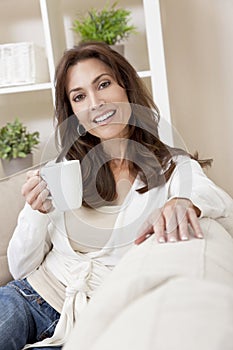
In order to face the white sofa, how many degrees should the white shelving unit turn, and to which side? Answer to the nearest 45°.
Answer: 0° — it already faces it

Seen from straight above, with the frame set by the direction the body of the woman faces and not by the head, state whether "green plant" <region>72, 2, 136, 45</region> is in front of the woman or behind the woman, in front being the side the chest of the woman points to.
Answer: behind

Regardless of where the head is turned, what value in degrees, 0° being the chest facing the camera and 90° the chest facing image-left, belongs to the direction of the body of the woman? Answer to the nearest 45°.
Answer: approximately 0°

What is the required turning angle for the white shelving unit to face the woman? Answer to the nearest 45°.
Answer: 0° — it already faces them

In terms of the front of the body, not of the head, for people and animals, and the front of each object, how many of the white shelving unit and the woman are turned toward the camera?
2

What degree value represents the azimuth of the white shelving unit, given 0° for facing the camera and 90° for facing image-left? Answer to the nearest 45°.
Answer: approximately 0°

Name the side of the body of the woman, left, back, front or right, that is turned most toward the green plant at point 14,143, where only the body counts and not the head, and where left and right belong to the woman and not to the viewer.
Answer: back
